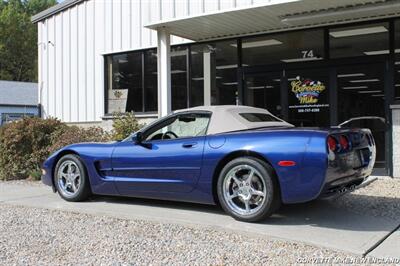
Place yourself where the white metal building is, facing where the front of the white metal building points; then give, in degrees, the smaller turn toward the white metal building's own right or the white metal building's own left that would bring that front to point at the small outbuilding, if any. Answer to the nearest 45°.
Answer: approximately 90° to the white metal building's own right

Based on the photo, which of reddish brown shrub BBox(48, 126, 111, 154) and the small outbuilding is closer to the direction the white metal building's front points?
the reddish brown shrub

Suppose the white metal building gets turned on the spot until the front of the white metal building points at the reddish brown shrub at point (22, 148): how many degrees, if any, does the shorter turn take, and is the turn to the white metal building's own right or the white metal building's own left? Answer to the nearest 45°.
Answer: approximately 45° to the white metal building's own right

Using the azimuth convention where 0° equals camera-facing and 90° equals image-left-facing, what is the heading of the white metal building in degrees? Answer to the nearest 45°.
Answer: approximately 45°

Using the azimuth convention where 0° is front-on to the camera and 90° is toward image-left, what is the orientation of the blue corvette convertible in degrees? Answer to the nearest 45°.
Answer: approximately 135°

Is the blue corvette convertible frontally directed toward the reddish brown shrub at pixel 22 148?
yes

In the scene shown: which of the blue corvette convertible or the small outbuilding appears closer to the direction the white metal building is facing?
the blue corvette convertible

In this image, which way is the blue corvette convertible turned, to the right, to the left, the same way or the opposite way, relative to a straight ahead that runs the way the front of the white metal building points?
to the right
